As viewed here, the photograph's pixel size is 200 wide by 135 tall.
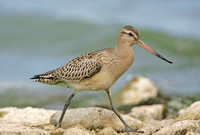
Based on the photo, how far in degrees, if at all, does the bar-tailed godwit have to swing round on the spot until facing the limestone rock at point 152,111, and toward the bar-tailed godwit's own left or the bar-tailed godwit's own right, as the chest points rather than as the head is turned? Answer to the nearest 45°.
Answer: approximately 45° to the bar-tailed godwit's own left

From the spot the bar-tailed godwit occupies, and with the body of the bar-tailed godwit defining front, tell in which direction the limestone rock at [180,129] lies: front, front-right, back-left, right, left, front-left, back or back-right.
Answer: front-right

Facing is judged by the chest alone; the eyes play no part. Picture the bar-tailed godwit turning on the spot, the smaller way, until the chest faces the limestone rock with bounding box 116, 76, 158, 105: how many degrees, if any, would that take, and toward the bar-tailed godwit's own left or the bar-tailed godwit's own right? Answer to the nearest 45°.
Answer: approximately 90° to the bar-tailed godwit's own left

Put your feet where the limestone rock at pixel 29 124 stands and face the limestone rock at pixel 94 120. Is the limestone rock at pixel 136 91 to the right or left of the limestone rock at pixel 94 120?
left

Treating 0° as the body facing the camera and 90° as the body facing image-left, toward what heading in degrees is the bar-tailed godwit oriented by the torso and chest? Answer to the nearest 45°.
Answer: approximately 270°

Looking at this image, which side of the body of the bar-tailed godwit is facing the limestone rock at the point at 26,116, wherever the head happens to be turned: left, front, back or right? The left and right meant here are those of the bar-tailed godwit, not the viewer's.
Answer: back
